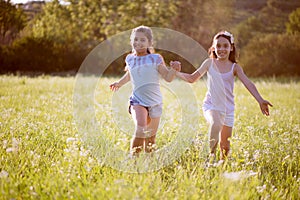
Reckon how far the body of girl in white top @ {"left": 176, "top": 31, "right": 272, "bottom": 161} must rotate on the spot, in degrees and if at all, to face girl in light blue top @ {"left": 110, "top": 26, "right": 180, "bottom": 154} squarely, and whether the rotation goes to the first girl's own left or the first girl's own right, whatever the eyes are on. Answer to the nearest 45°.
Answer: approximately 90° to the first girl's own right

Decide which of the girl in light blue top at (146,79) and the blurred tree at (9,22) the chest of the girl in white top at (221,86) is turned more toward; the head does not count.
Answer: the girl in light blue top

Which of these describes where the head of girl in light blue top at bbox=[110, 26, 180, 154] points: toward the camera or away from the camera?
toward the camera

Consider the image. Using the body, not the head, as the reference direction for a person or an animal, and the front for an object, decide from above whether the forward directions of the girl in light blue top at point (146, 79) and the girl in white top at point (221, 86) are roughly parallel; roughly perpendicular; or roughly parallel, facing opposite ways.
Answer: roughly parallel

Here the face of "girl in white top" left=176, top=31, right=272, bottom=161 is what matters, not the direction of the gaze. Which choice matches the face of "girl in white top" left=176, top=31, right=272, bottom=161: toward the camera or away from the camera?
toward the camera

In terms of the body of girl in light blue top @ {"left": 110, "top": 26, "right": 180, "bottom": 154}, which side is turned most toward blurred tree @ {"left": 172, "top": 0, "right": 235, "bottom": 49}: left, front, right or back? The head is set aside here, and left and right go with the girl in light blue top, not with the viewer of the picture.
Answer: back

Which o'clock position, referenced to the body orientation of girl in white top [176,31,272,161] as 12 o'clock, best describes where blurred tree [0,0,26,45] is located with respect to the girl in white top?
The blurred tree is roughly at 5 o'clock from the girl in white top.

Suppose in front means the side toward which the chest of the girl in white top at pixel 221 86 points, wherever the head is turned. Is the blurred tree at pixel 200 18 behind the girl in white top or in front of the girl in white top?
behind

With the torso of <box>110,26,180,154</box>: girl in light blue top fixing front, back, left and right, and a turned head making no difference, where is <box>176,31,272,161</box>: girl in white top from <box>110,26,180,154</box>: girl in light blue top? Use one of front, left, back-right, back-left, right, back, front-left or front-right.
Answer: left

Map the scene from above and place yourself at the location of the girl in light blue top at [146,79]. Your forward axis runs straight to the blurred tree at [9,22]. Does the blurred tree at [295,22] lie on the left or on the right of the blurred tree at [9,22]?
right

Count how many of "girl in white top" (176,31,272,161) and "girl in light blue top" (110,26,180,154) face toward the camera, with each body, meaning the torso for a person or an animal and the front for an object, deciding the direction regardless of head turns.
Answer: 2

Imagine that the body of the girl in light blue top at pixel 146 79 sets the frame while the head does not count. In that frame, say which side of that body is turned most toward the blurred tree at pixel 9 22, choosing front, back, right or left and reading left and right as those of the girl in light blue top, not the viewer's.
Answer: back

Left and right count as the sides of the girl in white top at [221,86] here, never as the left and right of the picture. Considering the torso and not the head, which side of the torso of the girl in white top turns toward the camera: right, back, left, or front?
front

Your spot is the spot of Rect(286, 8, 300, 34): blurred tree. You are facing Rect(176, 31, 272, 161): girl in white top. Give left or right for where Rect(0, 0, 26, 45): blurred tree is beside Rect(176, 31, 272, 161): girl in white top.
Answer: right
